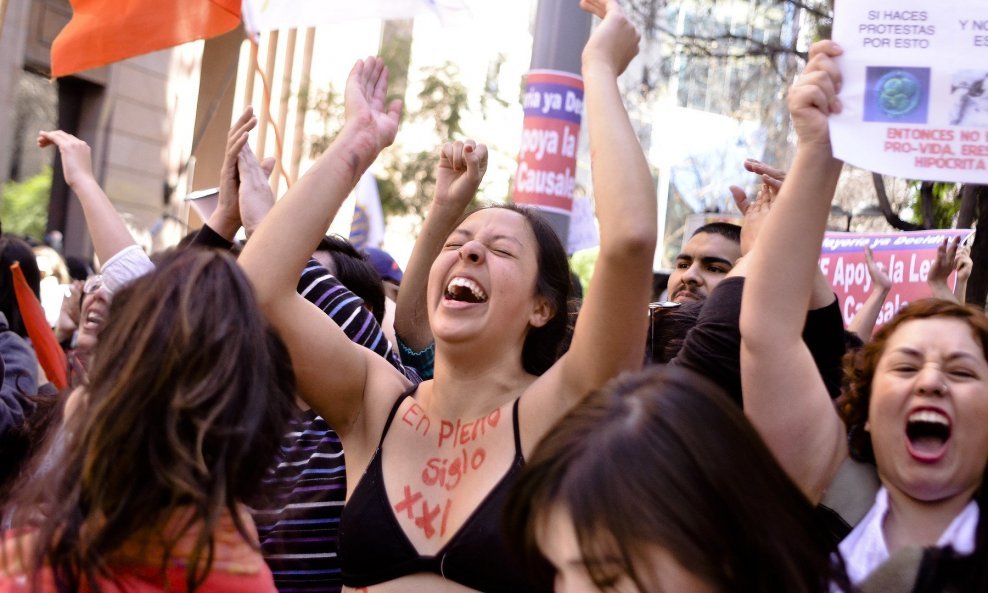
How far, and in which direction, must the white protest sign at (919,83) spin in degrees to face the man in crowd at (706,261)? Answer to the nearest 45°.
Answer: approximately 180°

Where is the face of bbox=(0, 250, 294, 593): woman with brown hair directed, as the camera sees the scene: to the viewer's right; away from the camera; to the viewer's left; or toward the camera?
away from the camera

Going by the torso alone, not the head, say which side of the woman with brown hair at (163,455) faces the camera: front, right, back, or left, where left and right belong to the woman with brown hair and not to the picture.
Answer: back

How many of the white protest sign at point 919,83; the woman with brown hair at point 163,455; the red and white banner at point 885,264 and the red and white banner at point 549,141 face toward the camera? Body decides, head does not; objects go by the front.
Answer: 3

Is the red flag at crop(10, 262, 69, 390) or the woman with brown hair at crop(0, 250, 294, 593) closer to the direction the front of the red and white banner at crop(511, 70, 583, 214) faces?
the woman with brown hair

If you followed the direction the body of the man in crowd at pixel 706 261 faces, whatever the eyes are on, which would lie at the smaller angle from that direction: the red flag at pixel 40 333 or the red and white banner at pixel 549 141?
the red flag

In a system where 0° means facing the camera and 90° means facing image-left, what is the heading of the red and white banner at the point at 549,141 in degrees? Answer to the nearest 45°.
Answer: approximately 0°

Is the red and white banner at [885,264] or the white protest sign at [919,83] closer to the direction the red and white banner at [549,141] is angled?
the white protest sign

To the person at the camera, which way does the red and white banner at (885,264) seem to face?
facing the viewer

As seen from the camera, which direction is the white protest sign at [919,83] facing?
toward the camera

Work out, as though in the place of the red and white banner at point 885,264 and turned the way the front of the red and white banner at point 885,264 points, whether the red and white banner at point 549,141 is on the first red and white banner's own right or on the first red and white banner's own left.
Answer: on the first red and white banner's own right

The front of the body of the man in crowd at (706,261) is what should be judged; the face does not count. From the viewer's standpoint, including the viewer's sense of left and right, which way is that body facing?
facing the viewer and to the left of the viewer

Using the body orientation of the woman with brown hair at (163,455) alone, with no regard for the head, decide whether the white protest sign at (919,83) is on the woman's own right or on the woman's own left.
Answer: on the woman's own right
